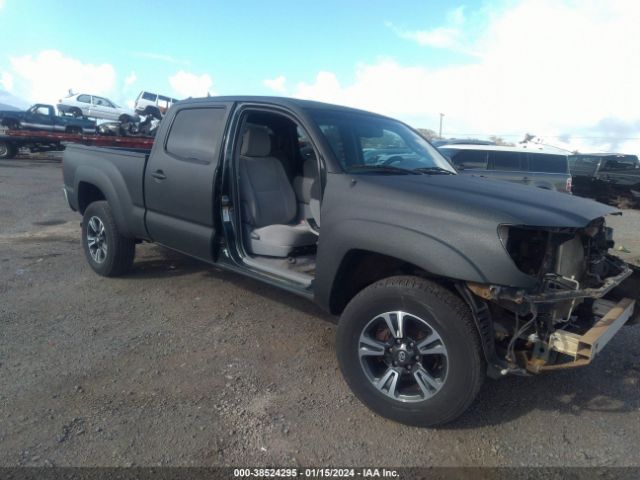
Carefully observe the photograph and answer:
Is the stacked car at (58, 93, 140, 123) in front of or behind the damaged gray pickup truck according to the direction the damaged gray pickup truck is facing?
behind

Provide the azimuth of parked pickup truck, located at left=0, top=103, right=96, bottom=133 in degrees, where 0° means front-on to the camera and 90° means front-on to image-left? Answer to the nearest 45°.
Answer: approximately 90°

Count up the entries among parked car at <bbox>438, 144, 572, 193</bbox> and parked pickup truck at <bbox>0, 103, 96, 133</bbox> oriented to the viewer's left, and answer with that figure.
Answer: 2

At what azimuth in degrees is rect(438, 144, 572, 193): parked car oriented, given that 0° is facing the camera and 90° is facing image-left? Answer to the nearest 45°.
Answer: approximately 90°
